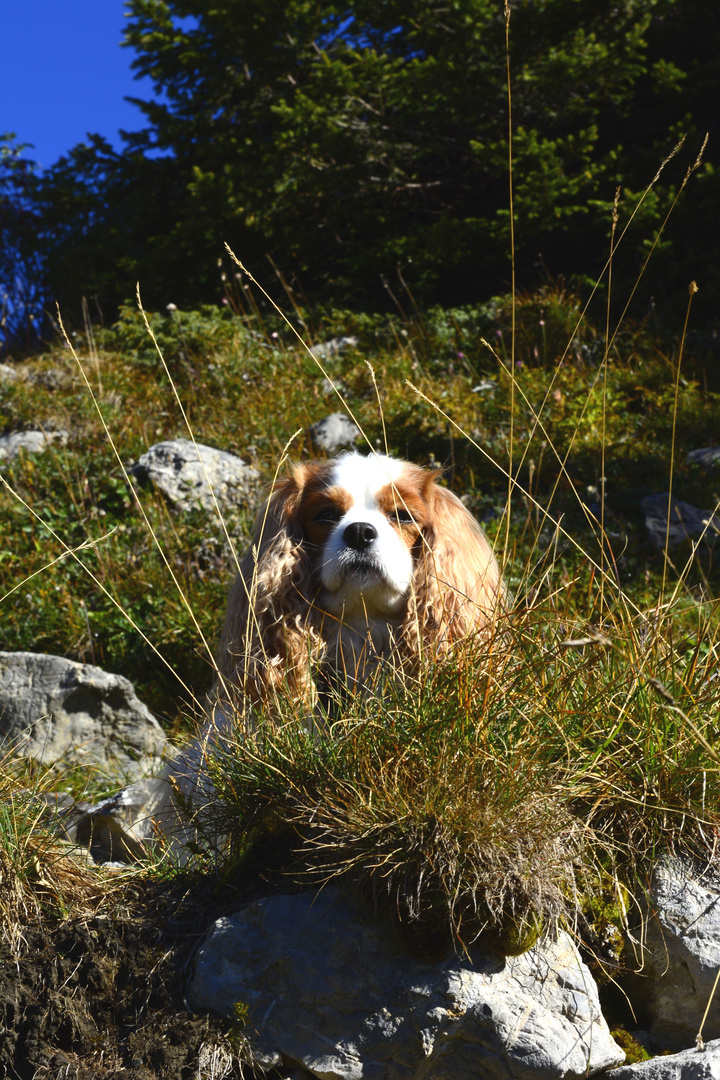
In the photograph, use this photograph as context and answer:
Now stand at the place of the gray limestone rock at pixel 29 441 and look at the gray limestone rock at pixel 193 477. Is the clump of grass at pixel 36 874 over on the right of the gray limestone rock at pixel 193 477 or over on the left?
right

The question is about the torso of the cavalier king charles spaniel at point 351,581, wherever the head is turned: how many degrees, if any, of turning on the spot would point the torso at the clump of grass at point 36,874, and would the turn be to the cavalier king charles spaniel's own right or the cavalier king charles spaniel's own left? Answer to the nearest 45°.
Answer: approximately 45° to the cavalier king charles spaniel's own right

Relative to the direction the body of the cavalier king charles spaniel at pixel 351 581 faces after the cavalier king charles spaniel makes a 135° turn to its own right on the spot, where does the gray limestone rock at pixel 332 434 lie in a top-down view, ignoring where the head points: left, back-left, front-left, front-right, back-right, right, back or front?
front-right

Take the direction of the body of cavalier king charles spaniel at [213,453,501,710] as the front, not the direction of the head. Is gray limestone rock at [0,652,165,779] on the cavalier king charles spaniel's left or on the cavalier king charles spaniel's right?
on the cavalier king charles spaniel's right

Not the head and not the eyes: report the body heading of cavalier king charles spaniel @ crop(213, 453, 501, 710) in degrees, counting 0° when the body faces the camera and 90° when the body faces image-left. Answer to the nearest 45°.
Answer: approximately 0°

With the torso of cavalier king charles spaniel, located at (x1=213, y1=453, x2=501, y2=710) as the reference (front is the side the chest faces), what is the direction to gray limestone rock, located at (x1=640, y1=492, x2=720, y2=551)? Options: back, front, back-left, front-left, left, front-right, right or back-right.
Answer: back-left

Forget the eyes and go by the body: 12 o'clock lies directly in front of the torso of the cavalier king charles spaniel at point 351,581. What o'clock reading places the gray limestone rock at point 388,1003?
The gray limestone rock is roughly at 12 o'clock from the cavalier king charles spaniel.

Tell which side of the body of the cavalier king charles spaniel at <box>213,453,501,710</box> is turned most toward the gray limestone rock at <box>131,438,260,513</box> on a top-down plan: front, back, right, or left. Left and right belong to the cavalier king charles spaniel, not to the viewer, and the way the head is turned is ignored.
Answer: back

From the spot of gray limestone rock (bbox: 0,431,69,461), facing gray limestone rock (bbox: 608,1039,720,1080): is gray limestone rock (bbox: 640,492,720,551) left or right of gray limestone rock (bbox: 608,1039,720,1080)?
left
